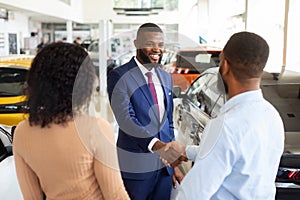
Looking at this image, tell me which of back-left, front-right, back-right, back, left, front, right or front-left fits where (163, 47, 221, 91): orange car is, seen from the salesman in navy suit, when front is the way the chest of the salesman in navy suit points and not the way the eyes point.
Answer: back-left

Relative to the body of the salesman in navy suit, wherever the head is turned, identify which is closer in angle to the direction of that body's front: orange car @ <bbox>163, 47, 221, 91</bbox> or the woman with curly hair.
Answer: the woman with curly hair

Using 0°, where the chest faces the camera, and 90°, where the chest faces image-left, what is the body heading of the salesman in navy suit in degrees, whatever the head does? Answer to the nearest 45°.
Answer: approximately 315°

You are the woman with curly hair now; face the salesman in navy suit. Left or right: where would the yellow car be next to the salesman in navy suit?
left

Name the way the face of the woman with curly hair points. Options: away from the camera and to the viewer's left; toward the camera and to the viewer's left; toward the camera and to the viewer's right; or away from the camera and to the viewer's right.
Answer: away from the camera and to the viewer's right

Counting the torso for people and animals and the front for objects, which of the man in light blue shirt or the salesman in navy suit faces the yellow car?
the man in light blue shirt

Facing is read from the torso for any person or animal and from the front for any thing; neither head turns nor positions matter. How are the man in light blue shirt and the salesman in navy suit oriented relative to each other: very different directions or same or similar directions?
very different directions

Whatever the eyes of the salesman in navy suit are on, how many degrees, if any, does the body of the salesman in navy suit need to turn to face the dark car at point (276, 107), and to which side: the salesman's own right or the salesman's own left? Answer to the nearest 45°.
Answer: approximately 90° to the salesman's own left

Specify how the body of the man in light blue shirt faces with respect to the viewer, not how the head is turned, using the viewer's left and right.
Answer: facing away from the viewer and to the left of the viewer

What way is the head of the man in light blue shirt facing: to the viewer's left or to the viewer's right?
to the viewer's left
